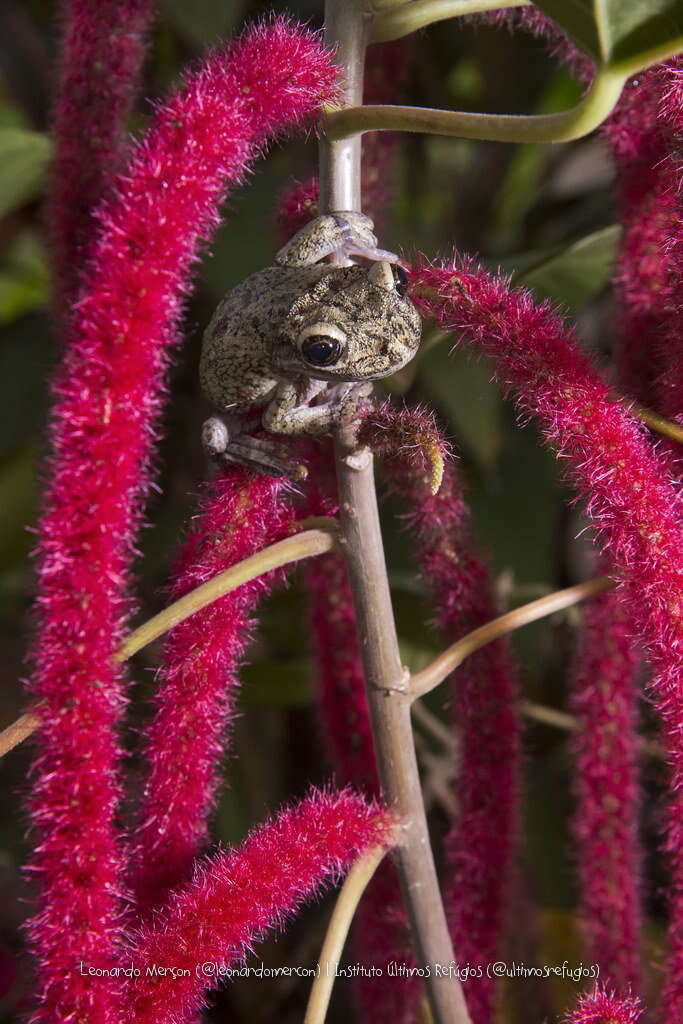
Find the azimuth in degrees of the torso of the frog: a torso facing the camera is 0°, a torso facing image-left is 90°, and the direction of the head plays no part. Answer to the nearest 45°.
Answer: approximately 315°
